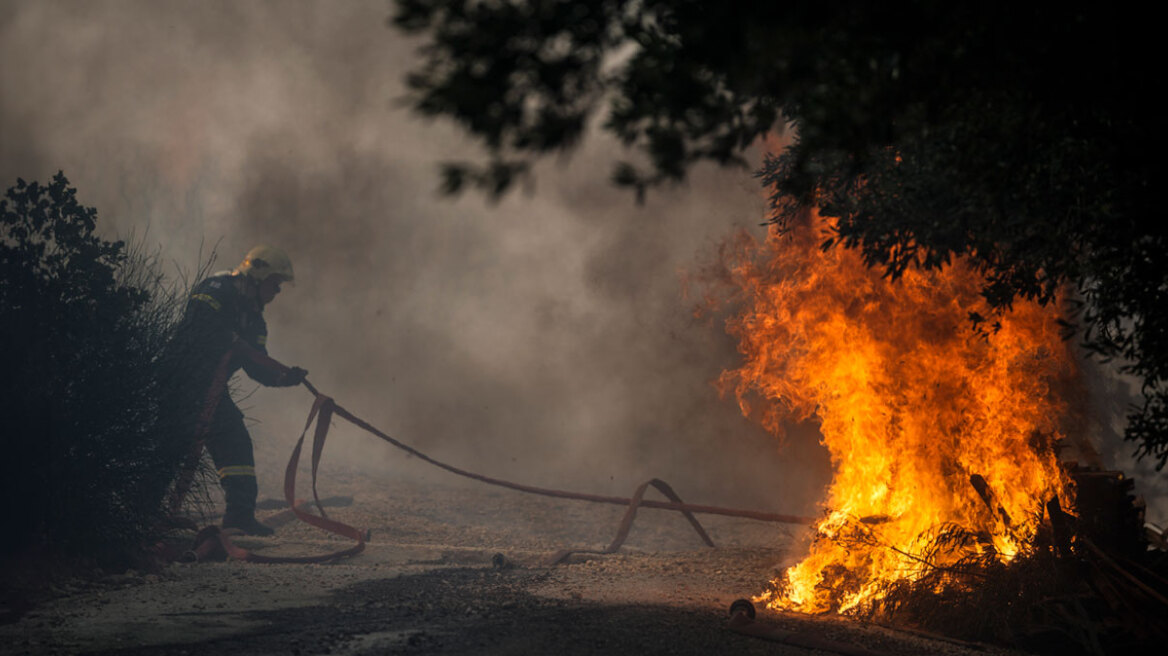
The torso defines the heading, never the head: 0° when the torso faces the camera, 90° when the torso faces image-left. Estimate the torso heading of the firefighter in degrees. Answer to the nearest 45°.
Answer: approximately 270°

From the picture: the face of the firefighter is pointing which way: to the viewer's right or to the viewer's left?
to the viewer's right

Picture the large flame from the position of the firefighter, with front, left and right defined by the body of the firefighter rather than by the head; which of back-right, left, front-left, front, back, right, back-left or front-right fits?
front-right
